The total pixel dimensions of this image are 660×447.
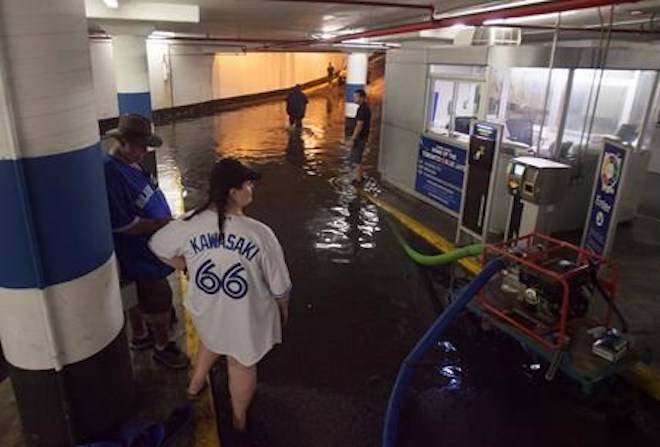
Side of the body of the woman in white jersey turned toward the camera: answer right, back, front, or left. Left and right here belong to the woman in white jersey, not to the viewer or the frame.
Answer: back

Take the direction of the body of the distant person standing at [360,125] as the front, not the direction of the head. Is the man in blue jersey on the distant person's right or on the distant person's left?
on the distant person's left

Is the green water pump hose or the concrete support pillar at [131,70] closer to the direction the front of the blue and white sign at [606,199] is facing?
the green water pump hose

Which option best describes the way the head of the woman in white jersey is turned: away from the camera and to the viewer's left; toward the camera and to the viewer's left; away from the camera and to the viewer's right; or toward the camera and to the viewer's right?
away from the camera and to the viewer's right

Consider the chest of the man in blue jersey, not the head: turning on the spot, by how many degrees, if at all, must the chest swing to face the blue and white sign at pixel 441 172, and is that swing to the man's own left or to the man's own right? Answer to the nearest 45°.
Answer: approximately 90° to the man's own left

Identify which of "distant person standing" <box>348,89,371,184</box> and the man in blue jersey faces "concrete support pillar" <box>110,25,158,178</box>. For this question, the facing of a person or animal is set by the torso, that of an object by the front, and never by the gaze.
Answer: the distant person standing

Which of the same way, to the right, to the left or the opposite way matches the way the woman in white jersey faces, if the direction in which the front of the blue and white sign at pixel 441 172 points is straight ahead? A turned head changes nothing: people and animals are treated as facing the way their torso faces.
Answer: to the right
